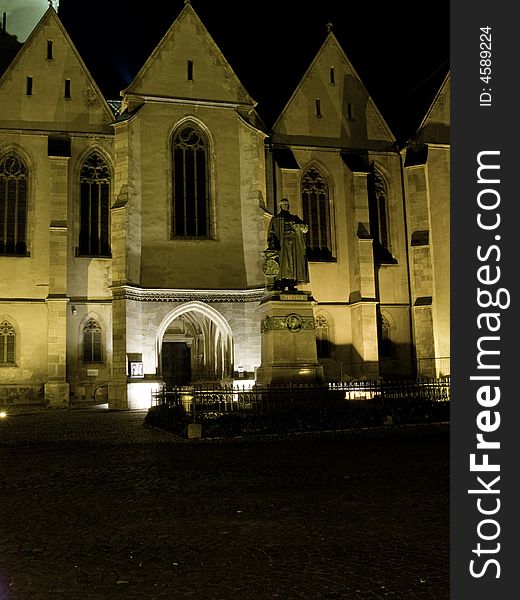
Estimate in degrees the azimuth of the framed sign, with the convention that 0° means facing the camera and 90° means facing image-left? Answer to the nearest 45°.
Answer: approximately 0°

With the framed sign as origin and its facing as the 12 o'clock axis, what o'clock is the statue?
The statue is roughly at 11 o'clock from the framed sign.

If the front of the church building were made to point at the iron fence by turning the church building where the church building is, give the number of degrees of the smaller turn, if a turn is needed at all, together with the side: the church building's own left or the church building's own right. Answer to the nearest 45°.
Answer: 0° — it already faces it

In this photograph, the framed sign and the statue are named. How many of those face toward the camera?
2

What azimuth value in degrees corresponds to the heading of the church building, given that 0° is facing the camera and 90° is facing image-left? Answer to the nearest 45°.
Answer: approximately 0°

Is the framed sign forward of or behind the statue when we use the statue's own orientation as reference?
behind
